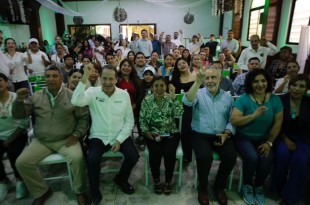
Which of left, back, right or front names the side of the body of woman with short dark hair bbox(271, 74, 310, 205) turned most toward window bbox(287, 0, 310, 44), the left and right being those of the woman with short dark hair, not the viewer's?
back

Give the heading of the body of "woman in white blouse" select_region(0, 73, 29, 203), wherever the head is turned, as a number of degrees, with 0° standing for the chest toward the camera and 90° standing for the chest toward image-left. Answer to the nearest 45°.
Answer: approximately 0°

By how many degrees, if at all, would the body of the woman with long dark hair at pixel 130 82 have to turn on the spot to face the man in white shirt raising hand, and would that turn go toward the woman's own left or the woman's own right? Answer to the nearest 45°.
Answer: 0° — they already face them

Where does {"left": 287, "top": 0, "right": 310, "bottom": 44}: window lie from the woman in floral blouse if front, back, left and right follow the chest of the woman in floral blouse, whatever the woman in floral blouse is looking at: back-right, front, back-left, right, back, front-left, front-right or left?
back-left

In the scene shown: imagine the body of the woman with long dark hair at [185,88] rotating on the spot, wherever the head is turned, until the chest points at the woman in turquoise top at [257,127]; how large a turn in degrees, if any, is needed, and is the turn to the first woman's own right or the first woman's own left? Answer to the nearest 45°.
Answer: approximately 45° to the first woman's own left

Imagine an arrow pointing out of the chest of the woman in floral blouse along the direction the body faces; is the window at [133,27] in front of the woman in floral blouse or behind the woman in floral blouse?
behind

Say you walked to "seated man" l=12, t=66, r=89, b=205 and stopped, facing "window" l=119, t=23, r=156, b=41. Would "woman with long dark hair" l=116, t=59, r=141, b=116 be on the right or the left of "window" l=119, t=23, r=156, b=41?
right

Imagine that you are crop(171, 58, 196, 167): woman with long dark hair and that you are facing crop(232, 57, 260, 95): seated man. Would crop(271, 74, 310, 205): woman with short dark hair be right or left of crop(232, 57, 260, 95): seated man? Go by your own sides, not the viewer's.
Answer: right
